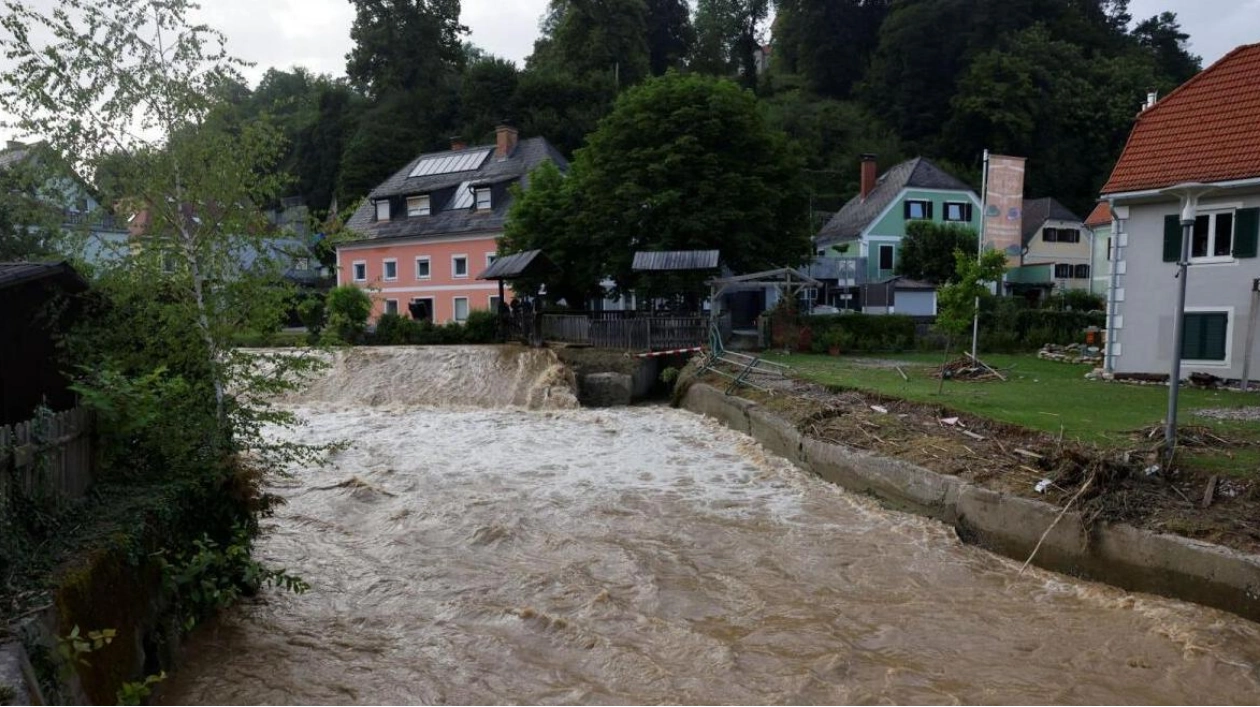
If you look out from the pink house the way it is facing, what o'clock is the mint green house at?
The mint green house is roughly at 9 o'clock from the pink house.

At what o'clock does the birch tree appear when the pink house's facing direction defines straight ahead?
The birch tree is roughly at 12 o'clock from the pink house.

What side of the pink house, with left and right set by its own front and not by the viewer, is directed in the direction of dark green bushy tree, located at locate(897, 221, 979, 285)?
left

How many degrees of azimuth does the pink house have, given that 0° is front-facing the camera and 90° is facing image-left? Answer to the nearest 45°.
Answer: approximately 0°

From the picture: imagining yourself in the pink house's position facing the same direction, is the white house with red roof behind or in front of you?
in front

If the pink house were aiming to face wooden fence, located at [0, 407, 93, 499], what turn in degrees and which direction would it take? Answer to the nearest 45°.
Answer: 0° — it already faces it

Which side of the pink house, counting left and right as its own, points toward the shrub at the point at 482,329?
front

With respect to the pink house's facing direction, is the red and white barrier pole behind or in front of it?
in front

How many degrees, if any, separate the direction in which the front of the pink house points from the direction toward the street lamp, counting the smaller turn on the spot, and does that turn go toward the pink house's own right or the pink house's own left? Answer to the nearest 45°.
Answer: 0° — it already faces it

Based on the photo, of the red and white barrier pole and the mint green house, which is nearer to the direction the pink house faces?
the red and white barrier pole

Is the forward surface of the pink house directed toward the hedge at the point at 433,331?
yes
